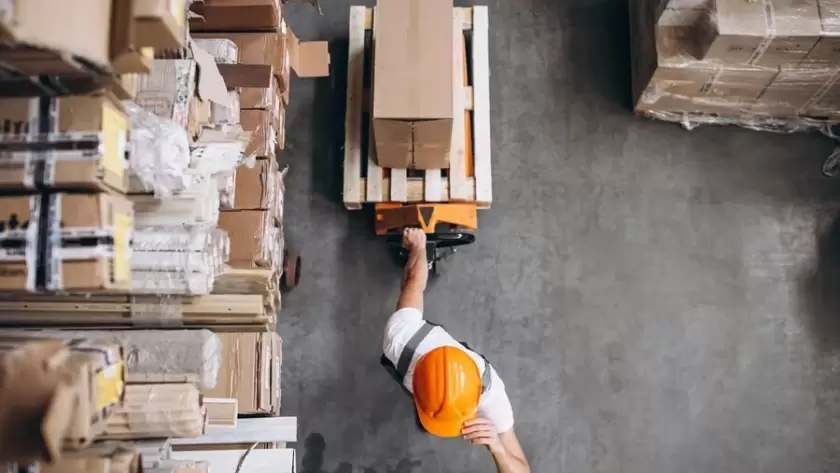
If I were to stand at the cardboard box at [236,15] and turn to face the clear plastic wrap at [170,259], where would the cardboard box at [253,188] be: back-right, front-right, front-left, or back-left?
front-left

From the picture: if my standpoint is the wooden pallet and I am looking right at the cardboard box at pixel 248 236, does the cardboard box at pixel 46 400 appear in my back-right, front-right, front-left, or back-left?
front-left
